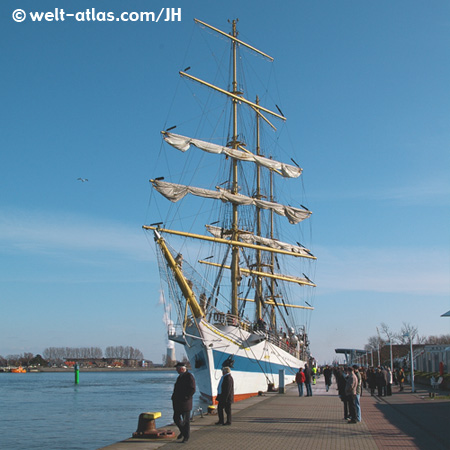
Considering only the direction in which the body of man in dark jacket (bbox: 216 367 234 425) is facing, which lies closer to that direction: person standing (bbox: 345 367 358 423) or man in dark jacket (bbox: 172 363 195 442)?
the man in dark jacket

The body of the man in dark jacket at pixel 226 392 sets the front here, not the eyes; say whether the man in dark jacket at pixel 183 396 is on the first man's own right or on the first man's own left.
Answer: on the first man's own left

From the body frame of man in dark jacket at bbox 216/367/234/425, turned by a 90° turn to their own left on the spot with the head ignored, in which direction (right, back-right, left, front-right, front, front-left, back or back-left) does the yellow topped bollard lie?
front-right

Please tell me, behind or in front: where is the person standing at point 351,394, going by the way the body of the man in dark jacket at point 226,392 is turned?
behind

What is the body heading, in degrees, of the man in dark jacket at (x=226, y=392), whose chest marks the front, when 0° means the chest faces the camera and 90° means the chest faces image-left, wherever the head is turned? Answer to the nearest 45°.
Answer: approximately 90°
